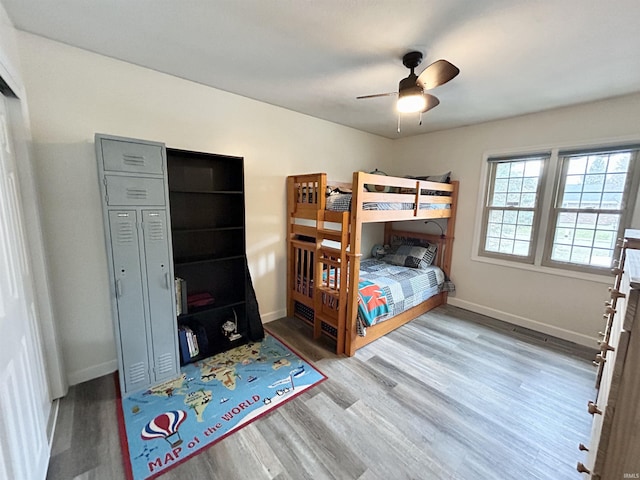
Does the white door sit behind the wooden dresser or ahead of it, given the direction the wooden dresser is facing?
ahead

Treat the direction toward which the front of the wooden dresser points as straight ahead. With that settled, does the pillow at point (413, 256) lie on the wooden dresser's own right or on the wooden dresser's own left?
on the wooden dresser's own right

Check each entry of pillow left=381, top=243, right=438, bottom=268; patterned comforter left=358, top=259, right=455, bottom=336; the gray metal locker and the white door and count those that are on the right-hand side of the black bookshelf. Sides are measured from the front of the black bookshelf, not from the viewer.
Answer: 2

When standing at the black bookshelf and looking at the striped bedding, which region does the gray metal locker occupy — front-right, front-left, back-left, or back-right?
back-right

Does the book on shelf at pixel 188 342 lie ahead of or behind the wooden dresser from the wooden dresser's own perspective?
ahead

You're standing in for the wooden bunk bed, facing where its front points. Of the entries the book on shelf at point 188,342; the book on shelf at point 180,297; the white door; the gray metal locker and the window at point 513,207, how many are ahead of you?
4

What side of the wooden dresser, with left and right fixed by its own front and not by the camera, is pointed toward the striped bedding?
front

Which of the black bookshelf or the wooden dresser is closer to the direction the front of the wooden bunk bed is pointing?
the black bookshelf

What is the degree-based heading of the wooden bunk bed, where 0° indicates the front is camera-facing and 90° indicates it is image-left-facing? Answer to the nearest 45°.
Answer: approximately 45°

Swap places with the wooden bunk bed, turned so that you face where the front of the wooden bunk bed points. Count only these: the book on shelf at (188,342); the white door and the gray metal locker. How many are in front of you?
3

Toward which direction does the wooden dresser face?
to the viewer's left

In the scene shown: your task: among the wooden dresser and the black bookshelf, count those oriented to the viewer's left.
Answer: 1

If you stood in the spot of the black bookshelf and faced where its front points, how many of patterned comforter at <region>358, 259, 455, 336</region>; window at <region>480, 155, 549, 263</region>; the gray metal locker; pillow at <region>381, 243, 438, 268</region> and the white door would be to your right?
2
